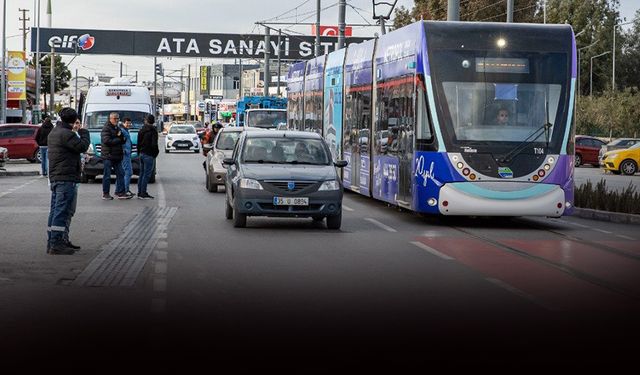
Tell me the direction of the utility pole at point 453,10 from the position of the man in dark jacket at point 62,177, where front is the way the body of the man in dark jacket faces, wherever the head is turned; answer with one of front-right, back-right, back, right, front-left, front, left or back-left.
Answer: front-left

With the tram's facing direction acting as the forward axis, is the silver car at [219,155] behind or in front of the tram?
behind

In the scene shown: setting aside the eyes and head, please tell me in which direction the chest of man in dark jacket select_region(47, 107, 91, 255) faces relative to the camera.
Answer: to the viewer's right

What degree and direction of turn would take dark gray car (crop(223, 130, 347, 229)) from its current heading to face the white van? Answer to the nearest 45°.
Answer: approximately 180°

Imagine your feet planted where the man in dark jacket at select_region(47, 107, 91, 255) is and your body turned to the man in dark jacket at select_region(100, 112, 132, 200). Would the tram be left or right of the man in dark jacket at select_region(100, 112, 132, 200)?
right

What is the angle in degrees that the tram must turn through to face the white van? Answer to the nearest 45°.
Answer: approximately 180°

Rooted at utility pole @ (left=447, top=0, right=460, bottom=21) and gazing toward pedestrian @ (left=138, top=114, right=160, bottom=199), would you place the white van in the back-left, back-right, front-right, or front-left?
front-right

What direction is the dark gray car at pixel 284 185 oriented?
toward the camera

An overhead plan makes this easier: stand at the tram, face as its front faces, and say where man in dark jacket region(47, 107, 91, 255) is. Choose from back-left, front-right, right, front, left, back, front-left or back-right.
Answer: right
